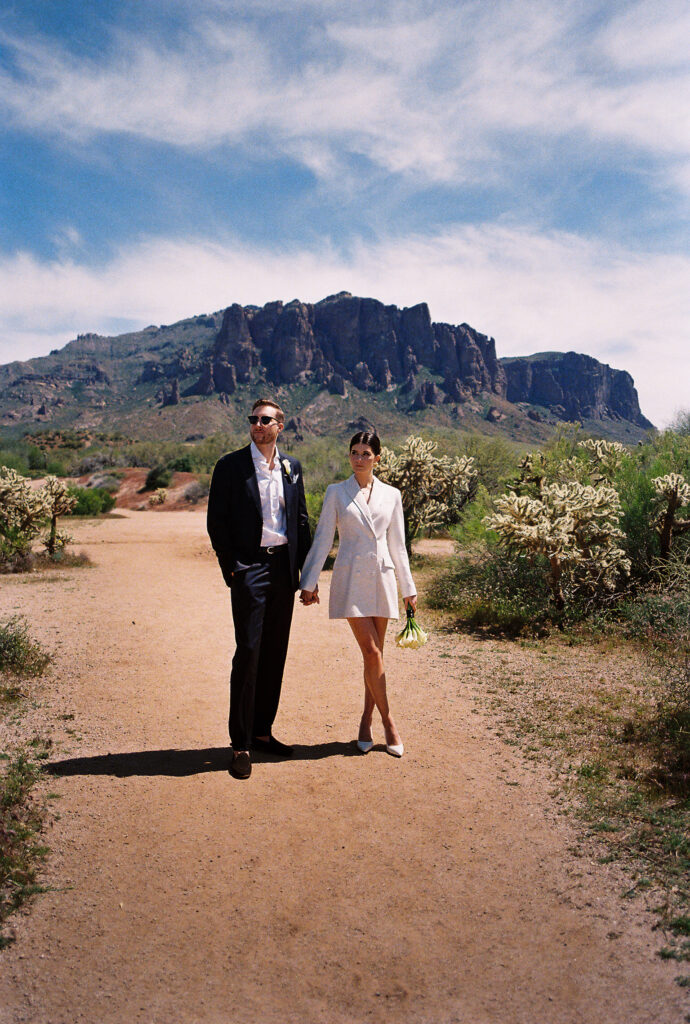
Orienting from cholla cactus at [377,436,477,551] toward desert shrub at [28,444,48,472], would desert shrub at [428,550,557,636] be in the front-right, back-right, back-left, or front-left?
back-left

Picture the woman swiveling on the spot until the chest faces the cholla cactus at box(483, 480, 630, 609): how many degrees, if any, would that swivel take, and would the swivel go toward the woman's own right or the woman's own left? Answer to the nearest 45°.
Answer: approximately 135° to the woman's own left

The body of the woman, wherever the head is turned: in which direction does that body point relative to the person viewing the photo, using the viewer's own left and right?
facing the viewer

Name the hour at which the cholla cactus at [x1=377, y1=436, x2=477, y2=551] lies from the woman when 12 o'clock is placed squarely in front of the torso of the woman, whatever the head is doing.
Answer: The cholla cactus is roughly at 6 o'clock from the woman.

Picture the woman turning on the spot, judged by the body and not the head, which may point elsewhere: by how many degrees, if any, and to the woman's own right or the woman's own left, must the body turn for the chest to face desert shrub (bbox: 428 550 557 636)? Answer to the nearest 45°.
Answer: approximately 180°

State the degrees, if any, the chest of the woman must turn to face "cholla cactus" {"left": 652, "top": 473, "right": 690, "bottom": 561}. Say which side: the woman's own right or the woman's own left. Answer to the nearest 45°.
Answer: approximately 135° to the woman's own left

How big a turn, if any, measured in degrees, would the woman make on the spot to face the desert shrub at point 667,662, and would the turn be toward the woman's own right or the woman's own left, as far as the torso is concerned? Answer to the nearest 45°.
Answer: approximately 135° to the woman's own left

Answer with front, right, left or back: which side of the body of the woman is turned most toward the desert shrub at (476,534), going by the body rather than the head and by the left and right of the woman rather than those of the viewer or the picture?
back

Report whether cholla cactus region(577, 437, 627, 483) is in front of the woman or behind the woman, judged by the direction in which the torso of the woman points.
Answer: behind

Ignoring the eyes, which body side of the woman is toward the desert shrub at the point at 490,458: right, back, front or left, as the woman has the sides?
back
